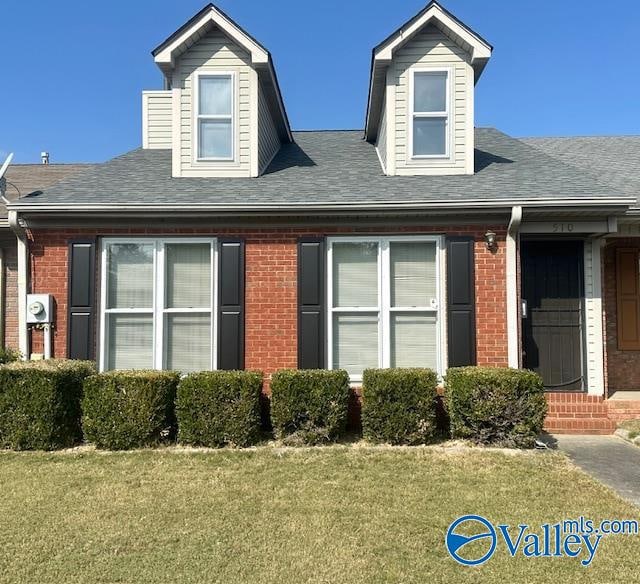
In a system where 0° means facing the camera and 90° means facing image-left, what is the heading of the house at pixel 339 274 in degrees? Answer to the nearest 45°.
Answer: approximately 0°

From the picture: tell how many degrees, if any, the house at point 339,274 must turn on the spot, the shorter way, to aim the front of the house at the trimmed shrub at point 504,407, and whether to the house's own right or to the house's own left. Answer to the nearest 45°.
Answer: approximately 45° to the house's own left

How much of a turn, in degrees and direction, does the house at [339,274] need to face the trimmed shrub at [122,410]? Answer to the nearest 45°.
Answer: approximately 45° to its right
